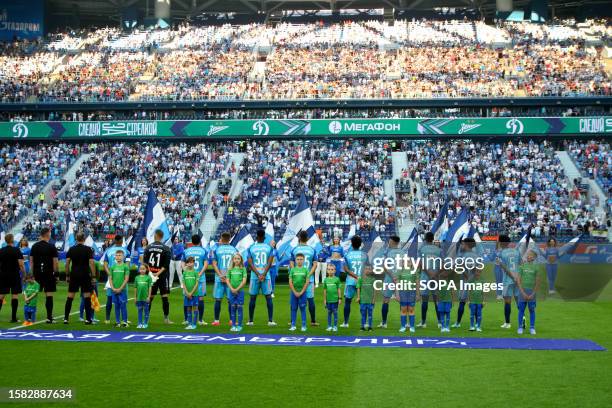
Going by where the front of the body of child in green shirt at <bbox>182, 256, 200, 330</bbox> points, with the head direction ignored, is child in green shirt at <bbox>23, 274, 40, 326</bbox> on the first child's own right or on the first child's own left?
on the first child's own right

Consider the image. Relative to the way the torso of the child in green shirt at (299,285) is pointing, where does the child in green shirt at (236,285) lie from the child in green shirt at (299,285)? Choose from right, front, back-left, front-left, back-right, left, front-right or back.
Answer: right

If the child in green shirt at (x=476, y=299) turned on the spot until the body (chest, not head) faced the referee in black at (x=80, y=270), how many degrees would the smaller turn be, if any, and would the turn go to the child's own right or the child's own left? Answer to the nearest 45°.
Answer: approximately 90° to the child's own right

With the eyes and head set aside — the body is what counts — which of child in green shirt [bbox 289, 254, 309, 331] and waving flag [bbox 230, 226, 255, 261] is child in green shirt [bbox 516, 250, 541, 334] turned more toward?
the child in green shirt

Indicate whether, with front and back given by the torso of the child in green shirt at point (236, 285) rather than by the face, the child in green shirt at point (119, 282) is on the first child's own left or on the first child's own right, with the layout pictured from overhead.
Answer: on the first child's own right

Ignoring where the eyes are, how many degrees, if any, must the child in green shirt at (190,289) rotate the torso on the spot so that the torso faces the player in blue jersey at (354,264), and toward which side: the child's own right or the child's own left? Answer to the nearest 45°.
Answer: approximately 90° to the child's own left

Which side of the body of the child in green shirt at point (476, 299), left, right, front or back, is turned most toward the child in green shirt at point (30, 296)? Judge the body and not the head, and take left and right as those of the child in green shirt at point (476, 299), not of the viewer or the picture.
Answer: right
